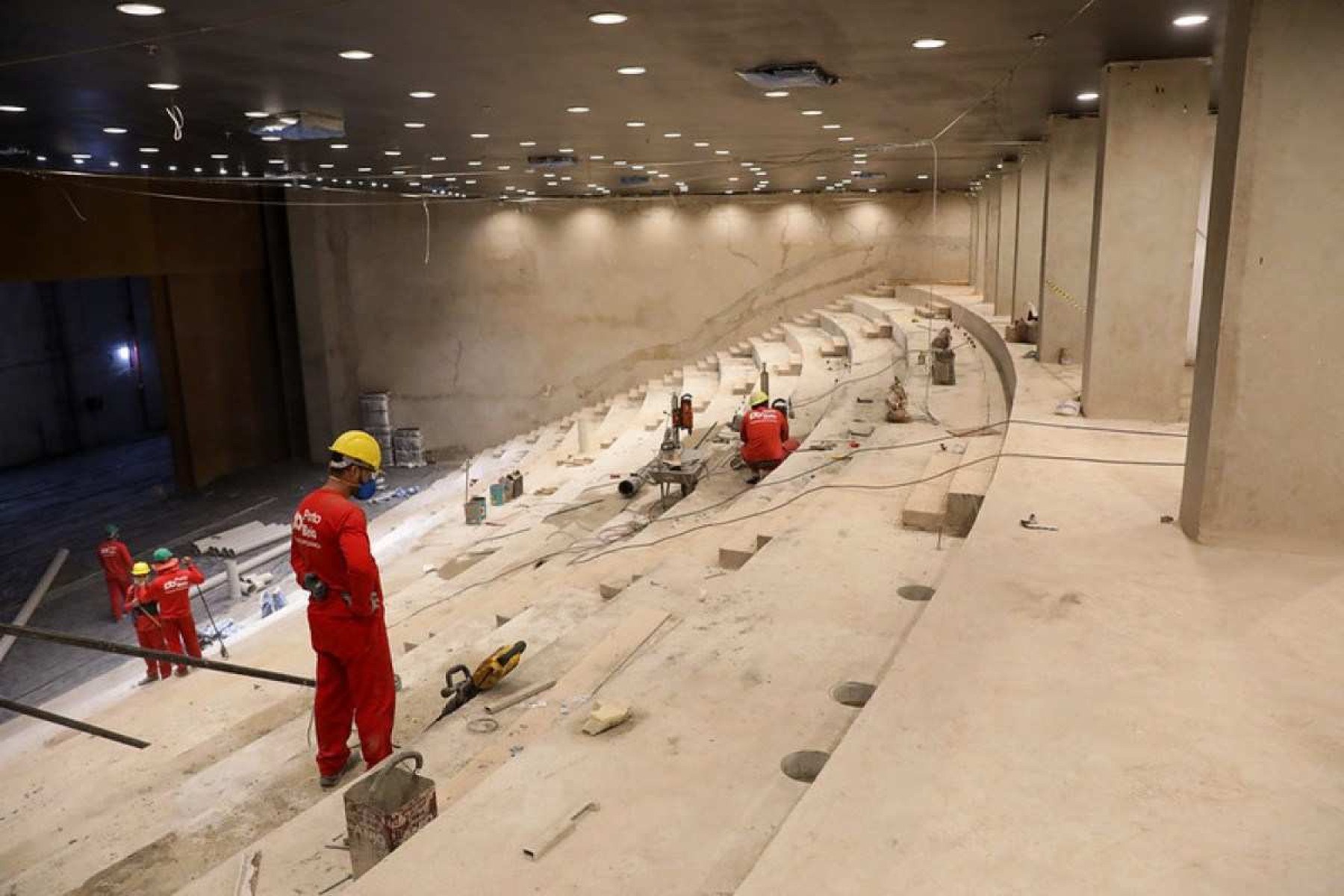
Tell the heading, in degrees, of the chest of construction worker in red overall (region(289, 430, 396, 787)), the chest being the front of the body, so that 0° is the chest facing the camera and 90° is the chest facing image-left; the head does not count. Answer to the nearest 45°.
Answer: approximately 225°

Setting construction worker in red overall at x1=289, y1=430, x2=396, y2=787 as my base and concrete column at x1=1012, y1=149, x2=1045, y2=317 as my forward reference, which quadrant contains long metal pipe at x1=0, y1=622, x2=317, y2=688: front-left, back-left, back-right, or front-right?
back-left

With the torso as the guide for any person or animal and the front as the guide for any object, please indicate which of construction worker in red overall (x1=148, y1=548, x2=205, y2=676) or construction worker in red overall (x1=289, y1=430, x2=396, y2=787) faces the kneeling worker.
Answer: construction worker in red overall (x1=289, y1=430, x2=396, y2=787)

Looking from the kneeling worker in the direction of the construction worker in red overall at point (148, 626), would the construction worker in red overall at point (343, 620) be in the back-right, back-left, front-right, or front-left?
front-left

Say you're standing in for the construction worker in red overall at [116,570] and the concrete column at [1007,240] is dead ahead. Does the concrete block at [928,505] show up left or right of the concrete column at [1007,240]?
right
